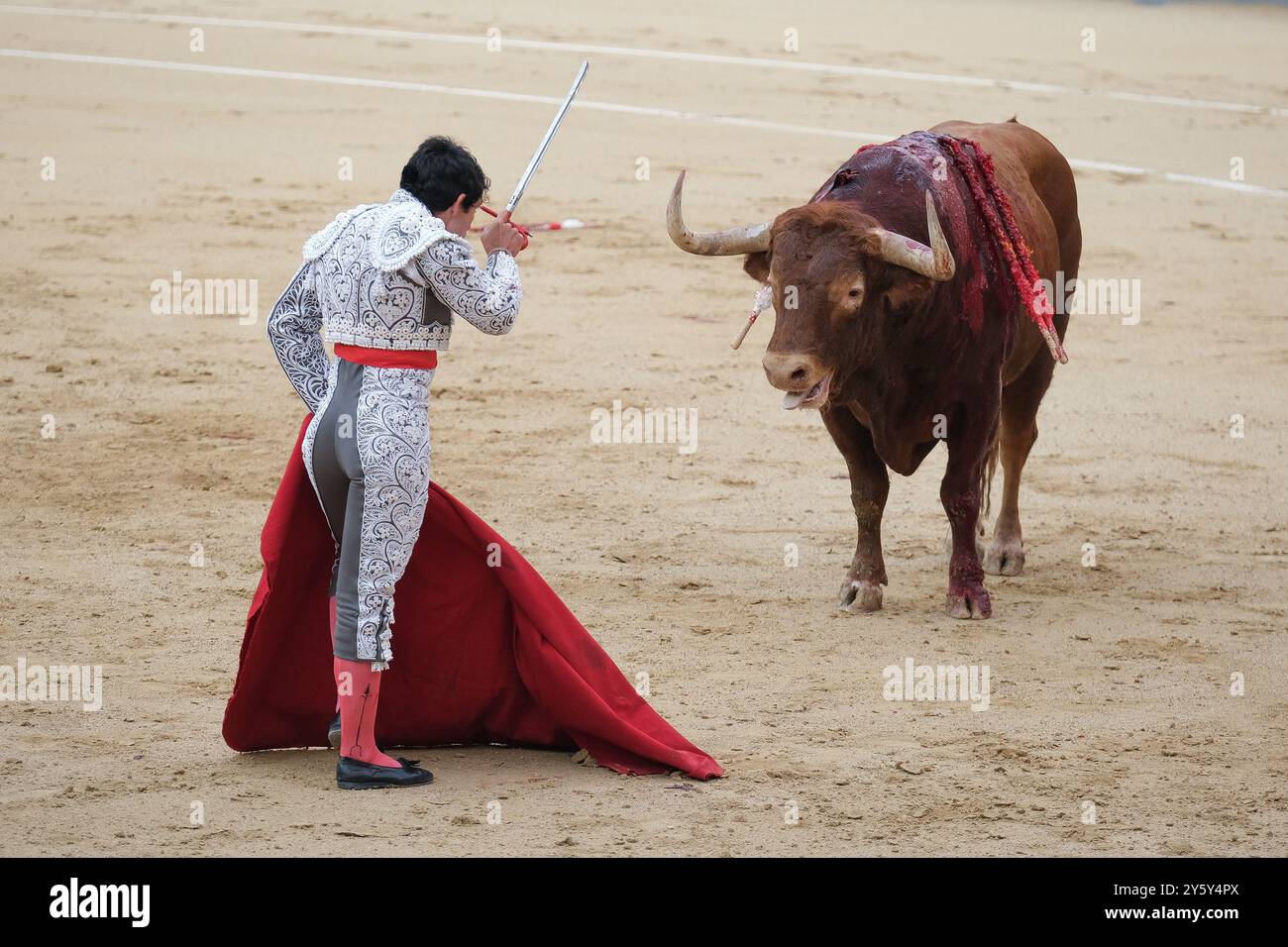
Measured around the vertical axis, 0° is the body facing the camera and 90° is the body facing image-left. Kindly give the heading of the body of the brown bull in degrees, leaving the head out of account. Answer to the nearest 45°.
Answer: approximately 45°
